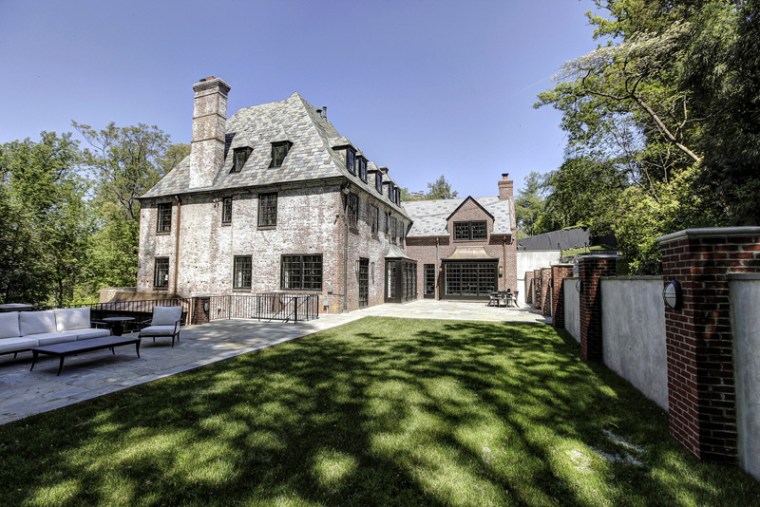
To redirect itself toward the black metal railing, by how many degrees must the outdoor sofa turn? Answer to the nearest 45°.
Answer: approximately 90° to its left

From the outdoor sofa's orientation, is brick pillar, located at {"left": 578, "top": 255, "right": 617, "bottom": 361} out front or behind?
out front

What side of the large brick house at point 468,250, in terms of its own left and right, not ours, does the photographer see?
front

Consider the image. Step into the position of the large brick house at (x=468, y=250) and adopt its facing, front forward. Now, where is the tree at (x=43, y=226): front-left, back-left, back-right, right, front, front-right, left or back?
front-right

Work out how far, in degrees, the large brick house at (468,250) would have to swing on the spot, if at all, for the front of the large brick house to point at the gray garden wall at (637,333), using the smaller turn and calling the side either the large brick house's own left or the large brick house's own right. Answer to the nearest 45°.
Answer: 0° — it already faces it

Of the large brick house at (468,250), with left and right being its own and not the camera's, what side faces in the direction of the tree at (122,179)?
right

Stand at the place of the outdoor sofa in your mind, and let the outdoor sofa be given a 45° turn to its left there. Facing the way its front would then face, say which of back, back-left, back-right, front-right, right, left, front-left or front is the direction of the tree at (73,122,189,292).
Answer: left

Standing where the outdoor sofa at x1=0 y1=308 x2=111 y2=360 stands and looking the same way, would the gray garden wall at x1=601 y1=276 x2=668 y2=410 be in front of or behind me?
in front

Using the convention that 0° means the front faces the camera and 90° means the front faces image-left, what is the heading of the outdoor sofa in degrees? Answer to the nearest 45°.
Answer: approximately 315°

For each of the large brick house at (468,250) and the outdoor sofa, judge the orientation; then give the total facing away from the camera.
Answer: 0
